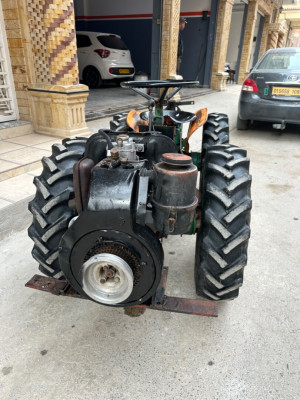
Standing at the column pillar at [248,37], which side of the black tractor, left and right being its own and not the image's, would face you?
back

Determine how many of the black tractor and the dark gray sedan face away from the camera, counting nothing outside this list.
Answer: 1

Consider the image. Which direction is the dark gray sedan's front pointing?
away from the camera

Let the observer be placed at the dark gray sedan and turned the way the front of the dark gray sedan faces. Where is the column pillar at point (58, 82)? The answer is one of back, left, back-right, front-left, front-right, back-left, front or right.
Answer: back-left

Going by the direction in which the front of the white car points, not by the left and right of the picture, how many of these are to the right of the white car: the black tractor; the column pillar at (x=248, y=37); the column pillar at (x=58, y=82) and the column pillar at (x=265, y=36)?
2

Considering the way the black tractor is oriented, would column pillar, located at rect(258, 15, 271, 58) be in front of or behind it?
behind

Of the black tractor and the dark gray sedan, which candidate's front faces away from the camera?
the dark gray sedan

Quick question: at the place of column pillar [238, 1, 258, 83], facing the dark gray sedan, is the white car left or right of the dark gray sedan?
right

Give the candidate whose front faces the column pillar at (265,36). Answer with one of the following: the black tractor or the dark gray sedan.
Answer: the dark gray sedan

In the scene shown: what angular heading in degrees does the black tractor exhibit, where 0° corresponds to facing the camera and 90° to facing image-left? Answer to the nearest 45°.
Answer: approximately 0°

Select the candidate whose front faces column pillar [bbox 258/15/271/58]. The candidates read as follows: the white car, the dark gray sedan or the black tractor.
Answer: the dark gray sedan

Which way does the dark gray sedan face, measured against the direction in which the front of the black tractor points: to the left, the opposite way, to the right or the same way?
the opposite way
